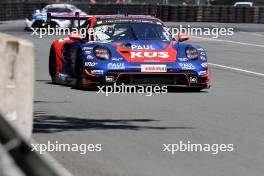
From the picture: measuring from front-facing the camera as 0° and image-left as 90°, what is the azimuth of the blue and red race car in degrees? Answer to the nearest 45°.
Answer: approximately 0°

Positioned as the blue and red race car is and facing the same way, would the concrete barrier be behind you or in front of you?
in front
